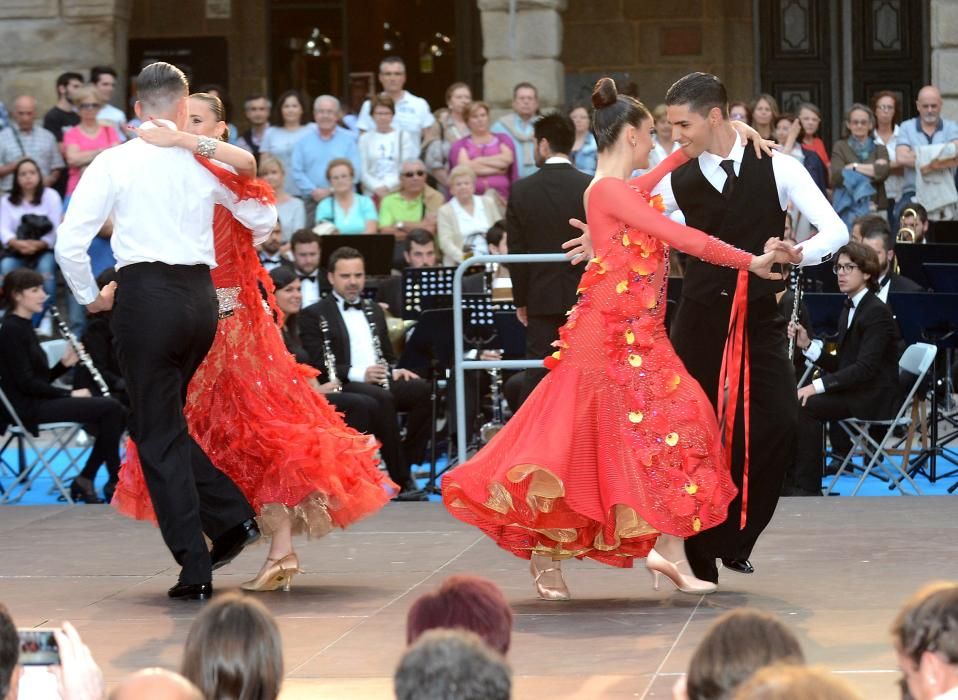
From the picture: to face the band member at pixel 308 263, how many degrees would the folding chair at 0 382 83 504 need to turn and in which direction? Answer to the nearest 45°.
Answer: approximately 45° to its left

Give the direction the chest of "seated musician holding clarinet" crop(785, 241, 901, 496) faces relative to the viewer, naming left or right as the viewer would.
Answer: facing to the left of the viewer

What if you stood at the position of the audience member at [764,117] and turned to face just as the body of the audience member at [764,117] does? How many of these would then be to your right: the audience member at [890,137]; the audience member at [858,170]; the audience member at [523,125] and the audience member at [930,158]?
1

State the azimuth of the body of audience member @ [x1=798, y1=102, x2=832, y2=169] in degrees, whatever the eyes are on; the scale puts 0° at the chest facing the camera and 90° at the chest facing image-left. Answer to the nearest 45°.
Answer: approximately 0°

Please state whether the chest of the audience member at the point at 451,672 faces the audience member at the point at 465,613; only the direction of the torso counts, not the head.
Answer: yes

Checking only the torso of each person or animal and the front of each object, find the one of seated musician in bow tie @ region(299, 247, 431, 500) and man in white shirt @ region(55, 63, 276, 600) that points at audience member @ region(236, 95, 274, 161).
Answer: the man in white shirt

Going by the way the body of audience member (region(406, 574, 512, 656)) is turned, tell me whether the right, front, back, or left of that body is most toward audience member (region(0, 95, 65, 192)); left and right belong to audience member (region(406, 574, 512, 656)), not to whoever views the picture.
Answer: front

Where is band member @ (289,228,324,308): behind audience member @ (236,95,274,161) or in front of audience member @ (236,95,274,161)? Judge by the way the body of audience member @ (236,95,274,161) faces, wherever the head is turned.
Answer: in front

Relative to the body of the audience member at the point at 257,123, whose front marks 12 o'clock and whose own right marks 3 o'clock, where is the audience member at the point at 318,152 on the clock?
the audience member at the point at 318,152 is roughly at 11 o'clock from the audience member at the point at 257,123.

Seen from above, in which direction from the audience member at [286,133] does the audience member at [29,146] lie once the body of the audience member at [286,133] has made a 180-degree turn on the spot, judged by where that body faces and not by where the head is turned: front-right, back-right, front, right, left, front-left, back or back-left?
left

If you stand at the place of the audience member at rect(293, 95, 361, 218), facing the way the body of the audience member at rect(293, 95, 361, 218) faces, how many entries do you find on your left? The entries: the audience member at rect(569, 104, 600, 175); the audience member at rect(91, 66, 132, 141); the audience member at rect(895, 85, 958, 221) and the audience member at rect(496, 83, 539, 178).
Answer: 3

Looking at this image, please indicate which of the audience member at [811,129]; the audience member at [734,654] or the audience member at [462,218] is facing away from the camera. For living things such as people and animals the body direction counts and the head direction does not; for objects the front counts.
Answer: the audience member at [734,654]

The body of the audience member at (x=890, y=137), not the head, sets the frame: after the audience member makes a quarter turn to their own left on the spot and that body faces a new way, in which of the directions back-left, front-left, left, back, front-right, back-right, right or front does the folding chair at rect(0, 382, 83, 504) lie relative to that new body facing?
back-right

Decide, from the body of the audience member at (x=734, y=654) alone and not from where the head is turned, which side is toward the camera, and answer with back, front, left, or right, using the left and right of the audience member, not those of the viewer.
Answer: back
